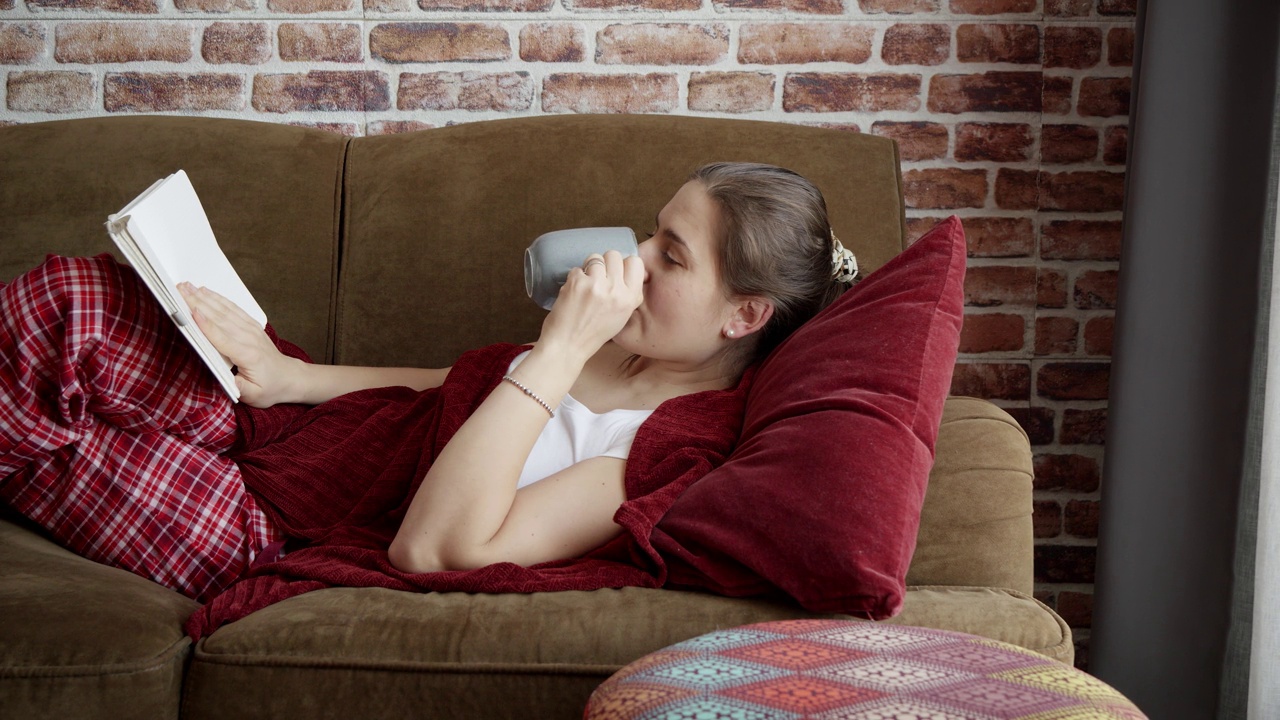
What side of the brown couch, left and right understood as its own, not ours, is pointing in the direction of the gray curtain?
left

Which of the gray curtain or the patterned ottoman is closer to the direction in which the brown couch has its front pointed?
the patterned ottoman

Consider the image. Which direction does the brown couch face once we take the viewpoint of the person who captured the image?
facing the viewer
